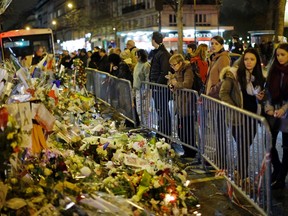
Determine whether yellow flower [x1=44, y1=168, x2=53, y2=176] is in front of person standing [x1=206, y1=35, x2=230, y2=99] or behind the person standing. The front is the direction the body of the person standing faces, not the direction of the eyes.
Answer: in front

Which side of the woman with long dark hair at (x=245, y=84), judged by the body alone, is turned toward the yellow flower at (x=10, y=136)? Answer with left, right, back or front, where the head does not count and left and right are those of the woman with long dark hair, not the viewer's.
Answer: right

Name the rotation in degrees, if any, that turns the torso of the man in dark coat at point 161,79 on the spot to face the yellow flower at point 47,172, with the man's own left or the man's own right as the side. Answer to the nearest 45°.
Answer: approximately 90° to the man's own left

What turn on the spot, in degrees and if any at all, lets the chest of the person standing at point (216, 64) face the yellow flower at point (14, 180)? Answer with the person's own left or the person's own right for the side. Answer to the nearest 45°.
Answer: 0° — they already face it

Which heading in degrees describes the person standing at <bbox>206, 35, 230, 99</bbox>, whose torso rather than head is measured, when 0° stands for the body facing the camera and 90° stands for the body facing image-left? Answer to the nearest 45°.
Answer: approximately 45°

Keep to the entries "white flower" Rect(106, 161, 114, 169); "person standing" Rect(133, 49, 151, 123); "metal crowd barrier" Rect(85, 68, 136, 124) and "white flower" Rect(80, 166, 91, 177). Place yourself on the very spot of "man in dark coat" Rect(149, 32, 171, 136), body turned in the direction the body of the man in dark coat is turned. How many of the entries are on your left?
2

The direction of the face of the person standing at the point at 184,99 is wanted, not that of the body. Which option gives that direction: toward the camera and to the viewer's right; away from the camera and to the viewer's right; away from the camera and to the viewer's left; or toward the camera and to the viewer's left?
toward the camera and to the viewer's left

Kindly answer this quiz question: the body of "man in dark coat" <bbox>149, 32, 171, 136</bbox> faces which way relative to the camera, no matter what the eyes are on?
to the viewer's left
